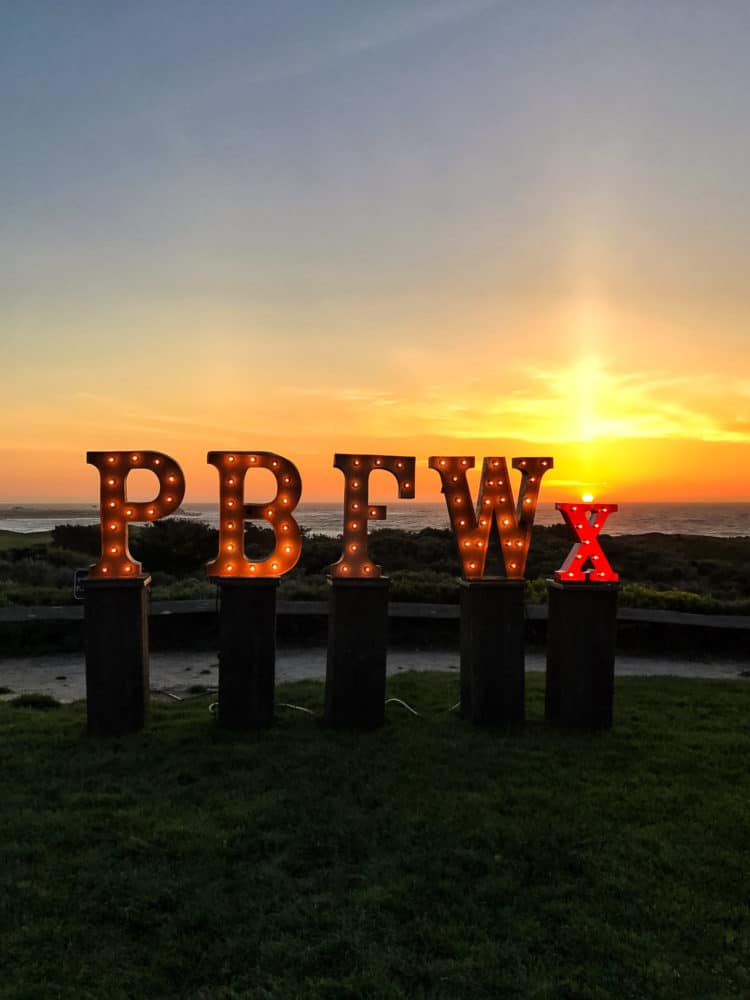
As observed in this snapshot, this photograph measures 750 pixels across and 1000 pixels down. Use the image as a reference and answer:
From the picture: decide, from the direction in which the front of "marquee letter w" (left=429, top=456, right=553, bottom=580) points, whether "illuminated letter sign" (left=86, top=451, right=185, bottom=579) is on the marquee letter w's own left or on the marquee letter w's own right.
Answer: on the marquee letter w's own right

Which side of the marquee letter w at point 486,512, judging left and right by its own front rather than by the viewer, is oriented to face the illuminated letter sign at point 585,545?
left

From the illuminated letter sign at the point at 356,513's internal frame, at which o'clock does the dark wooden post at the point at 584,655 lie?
The dark wooden post is roughly at 9 o'clock from the illuminated letter sign.

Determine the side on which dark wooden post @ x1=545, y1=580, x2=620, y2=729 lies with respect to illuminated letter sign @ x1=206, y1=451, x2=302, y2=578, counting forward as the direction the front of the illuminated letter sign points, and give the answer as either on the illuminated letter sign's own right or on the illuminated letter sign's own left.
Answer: on the illuminated letter sign's own left

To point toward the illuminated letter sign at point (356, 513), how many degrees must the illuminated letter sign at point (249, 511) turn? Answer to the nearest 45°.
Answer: approximately 90° to its left

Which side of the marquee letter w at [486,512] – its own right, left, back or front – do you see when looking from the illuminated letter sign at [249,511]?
right

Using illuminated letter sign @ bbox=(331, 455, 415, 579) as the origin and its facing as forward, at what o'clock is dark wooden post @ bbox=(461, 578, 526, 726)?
The dark wooden post is roughly at 9 o'clock from the illuminated letter sign.

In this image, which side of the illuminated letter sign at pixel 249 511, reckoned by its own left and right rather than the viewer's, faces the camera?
front

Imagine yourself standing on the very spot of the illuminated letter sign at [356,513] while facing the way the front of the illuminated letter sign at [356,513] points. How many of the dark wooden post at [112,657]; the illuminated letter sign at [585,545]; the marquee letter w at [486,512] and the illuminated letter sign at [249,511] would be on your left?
2

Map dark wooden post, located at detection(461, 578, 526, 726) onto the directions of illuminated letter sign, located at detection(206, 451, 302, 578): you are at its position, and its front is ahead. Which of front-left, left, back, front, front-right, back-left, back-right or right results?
left

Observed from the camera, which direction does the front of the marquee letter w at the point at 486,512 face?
facing the viewer

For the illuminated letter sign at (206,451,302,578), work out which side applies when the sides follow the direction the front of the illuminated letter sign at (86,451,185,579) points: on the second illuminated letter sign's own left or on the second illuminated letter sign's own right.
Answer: on the second illuminated letter sign's own left
